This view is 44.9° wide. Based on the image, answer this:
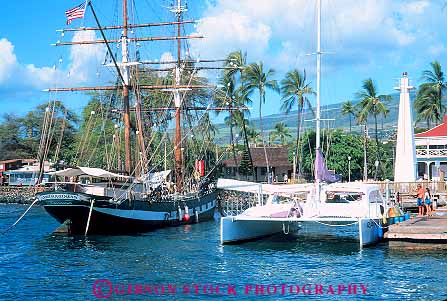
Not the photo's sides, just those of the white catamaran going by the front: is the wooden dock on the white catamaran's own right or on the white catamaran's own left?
on the white catamaran's own left
